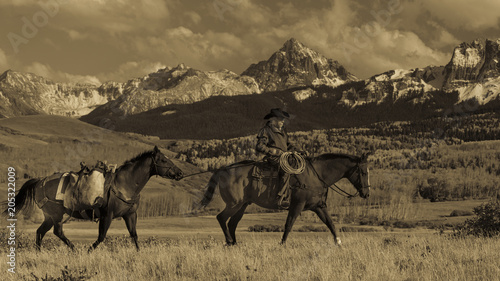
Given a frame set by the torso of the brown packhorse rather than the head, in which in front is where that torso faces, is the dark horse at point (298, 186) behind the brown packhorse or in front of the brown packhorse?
in front

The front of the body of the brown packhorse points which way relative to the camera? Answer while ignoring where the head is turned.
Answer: to the viewer's right

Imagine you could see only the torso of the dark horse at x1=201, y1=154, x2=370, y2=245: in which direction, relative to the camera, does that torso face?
to the viewer's right

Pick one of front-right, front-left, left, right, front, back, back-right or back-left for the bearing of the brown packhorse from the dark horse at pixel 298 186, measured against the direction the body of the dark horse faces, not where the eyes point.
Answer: back

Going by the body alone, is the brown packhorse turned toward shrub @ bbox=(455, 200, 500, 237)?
yes

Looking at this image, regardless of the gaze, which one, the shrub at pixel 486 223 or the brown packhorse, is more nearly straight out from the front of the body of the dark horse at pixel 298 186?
the shrub

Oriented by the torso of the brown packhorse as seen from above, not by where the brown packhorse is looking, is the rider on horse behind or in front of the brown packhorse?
in front

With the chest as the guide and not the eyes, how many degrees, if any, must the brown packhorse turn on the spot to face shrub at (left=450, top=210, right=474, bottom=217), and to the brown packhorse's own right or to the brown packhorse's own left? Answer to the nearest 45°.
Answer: approximately 45° to the brown packhorse's own left

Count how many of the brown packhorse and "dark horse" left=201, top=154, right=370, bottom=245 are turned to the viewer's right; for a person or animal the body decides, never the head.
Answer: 2
